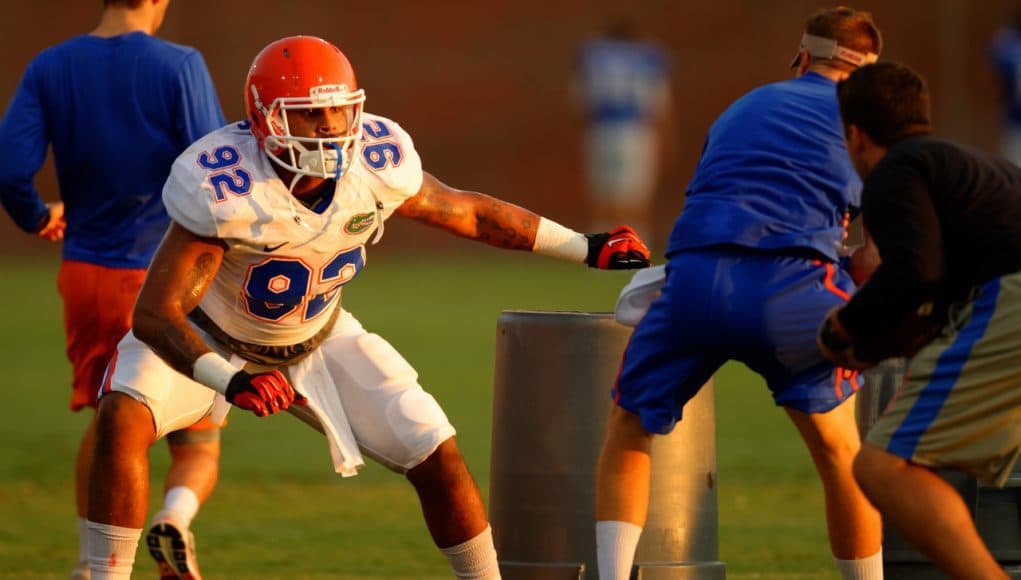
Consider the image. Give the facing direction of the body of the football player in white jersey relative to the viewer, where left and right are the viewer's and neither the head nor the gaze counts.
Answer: facing the viewer and to the right of the viewer

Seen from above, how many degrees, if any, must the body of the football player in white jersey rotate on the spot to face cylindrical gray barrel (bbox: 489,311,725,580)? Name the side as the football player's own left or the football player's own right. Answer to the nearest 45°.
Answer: approximately 45° to the football player's own left

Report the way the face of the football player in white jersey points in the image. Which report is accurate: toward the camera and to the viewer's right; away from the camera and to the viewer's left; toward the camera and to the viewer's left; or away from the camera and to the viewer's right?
toward the camera and to the viewer's right
